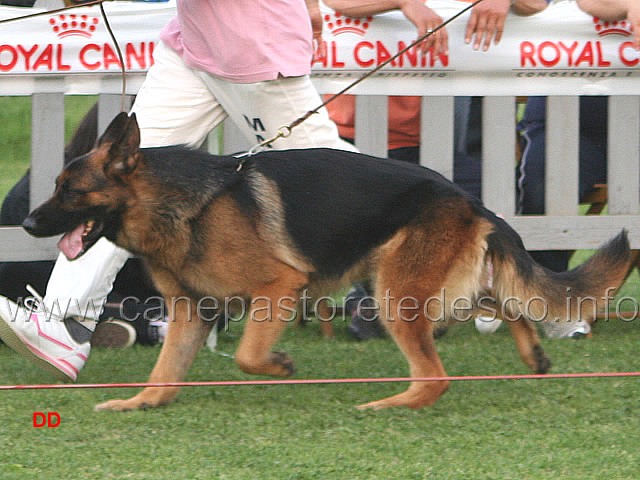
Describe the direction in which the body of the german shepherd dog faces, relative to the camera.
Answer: to the viewer's left

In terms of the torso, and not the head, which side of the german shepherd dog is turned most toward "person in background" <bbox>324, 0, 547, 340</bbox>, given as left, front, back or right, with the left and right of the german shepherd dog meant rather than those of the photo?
right

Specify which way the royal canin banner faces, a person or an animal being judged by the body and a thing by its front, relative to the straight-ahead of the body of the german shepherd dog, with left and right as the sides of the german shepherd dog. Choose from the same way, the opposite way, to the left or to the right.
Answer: to the left

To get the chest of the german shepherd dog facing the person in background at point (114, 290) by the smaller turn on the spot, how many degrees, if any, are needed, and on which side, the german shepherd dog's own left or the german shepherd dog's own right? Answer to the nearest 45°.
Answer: approximately 45° to the german shepherd dog's own right

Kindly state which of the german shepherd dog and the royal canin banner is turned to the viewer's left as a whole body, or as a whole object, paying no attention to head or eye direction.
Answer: the german shepherd dog

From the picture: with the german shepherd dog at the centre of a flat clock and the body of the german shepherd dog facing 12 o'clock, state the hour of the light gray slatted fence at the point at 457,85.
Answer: The light gray slatted fence is roughly at 4 o'clock from the german shepherd dog.

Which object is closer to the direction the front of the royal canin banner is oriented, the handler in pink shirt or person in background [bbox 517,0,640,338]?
the handler in pink shirt

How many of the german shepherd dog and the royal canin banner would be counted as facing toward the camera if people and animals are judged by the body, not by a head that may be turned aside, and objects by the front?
1
